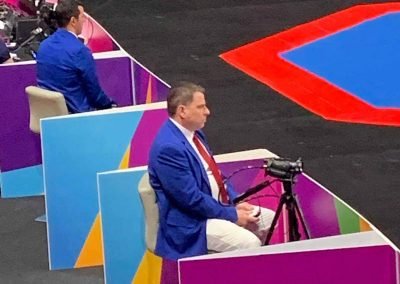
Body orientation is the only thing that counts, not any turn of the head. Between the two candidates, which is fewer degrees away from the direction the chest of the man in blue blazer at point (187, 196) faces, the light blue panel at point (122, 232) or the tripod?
the tripod

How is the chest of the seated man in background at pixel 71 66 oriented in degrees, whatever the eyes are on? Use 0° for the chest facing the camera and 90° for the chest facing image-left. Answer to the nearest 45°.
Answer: approximately 225°

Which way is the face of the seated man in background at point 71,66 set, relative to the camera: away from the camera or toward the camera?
away from the camera

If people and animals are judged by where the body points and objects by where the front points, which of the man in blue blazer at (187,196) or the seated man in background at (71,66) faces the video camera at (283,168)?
the man in blue blazer

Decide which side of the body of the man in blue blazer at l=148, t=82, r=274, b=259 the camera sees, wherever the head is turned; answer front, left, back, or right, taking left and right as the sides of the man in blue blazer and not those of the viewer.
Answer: right

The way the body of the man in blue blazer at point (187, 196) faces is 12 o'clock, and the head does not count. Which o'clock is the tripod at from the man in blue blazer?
The tripod is roughly at 12 o'clock from the man in blue blazer.

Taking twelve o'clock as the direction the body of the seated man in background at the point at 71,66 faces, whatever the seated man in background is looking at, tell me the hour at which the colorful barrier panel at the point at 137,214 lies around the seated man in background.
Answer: The colorful barrier panel is roughly at 4 o'clock from the seated man in background.

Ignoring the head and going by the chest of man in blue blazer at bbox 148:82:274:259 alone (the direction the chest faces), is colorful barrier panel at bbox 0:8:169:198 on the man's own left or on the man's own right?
on the man's own left

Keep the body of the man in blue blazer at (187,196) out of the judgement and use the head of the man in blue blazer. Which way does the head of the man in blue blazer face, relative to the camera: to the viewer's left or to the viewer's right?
to the viewer's right

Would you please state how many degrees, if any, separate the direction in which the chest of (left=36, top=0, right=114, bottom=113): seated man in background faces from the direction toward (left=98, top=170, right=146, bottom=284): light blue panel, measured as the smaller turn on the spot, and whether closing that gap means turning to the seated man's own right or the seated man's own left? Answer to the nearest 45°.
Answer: approximately 135° to the seated man's own right

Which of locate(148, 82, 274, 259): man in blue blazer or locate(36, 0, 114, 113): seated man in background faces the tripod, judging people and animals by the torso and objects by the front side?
the man in blue blazer
